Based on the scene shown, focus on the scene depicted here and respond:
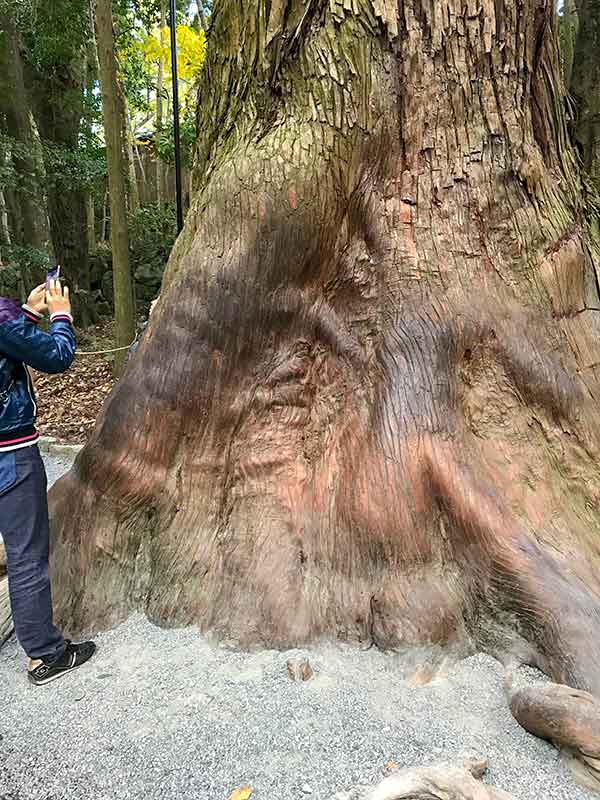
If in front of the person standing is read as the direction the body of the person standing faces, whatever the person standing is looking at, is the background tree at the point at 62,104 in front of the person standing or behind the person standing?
in front

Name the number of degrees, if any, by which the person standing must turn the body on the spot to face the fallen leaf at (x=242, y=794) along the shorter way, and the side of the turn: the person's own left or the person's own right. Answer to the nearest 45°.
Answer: approximately 90° to the person's own right

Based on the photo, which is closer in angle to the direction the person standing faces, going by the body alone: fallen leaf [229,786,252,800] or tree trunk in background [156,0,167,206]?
the tree trunk in background

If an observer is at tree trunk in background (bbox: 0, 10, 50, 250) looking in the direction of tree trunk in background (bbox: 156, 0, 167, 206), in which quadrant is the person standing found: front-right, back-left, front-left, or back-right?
back-right

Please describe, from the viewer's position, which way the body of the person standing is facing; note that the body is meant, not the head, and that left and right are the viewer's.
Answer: facing away from the viewer and to the right of the viewer

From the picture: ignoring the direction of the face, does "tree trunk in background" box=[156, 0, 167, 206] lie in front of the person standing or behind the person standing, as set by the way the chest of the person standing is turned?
in front

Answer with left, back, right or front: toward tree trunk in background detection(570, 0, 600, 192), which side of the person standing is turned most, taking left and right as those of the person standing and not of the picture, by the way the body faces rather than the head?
front

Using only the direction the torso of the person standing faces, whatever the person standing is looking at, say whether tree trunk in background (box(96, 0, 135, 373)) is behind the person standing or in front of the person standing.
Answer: in front

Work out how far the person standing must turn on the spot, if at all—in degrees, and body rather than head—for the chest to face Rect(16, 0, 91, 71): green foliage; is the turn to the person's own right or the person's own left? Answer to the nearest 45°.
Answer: approximately 45° to the person's own left

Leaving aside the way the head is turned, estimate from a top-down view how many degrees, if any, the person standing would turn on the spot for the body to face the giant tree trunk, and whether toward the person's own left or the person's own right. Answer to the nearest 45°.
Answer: approximately 45° to the person's own right
